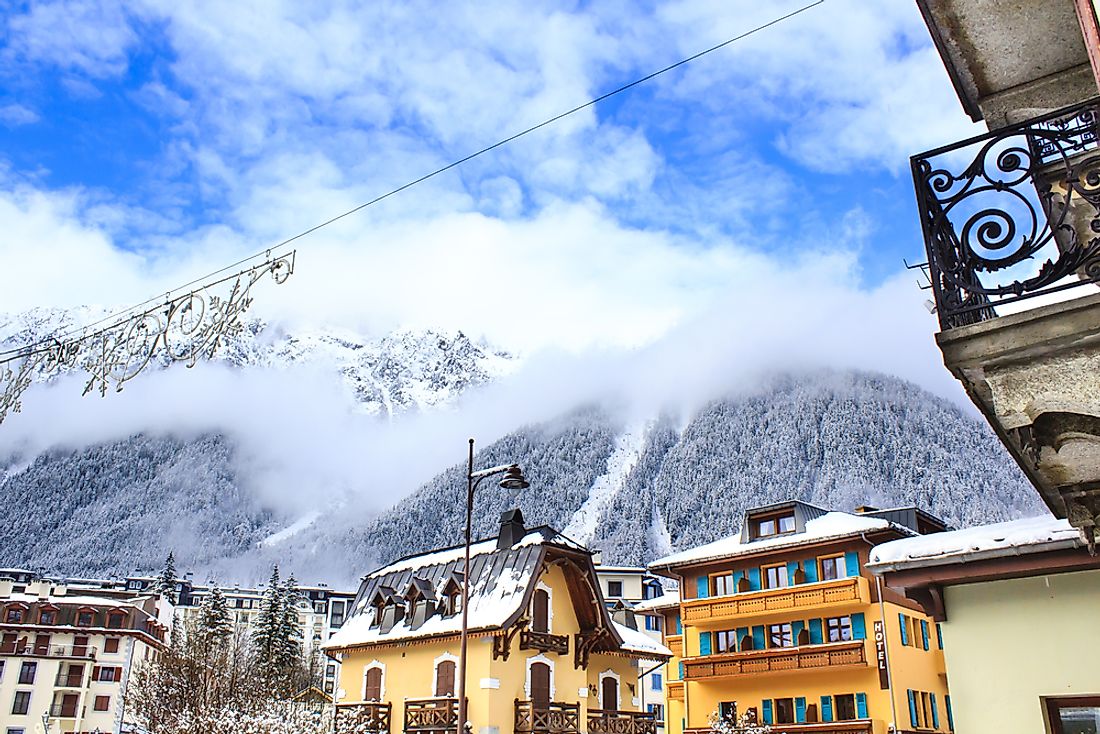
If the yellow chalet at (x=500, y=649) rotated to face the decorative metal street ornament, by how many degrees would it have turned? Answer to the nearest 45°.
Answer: approximately 45° to its right

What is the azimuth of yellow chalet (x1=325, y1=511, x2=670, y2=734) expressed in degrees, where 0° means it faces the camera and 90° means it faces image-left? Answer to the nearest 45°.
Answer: approximately 315°

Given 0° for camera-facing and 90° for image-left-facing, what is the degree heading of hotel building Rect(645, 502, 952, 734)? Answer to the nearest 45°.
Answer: approximately 45°
